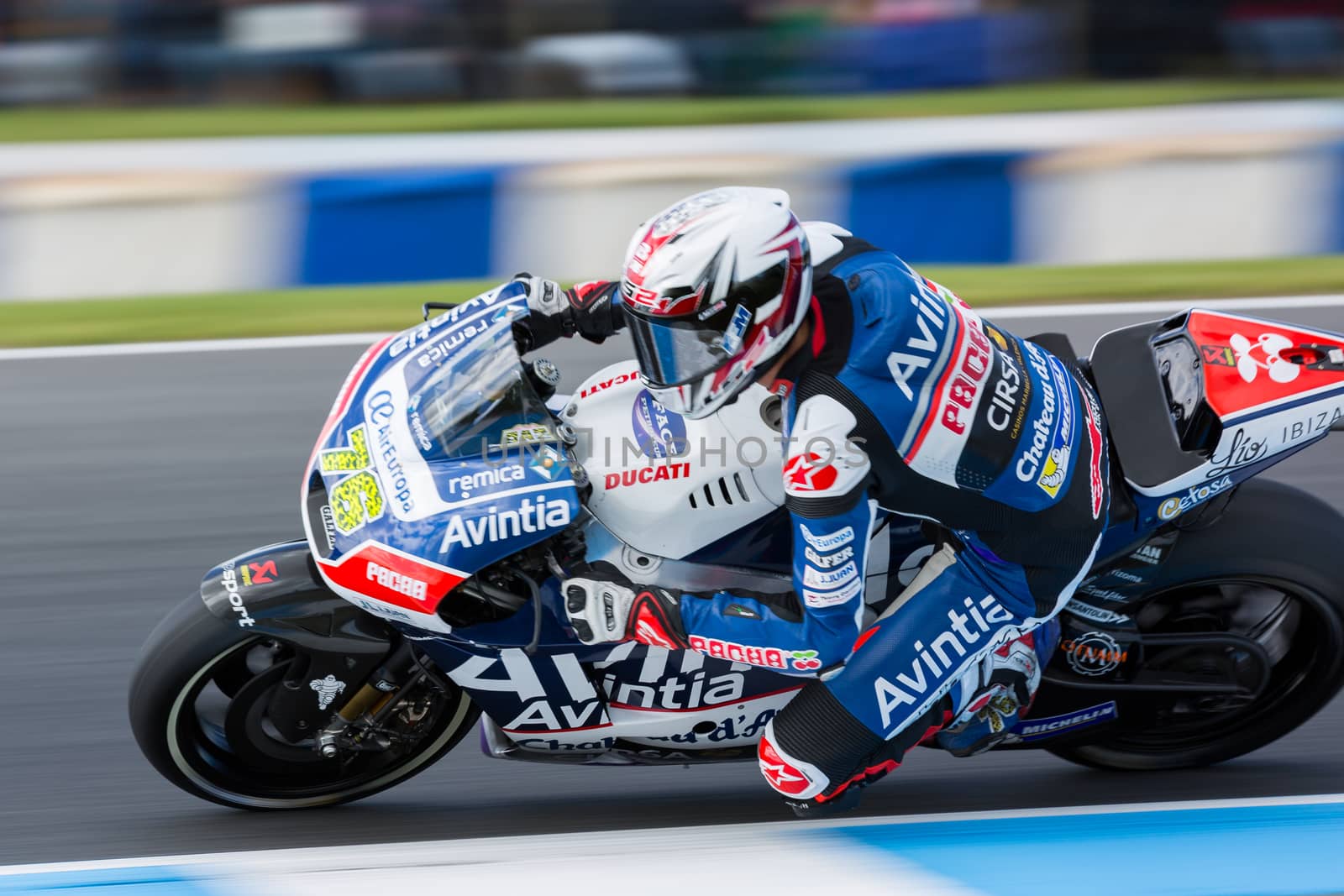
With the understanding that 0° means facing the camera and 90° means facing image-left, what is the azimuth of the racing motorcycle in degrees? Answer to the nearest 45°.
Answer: approximately 90°

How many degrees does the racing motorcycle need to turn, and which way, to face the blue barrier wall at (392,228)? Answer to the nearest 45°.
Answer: approximately 90° to its right

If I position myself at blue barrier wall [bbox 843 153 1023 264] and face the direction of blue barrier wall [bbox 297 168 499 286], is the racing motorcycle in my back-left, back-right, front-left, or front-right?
front-left

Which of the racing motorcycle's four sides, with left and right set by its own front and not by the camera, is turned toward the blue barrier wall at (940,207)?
right
